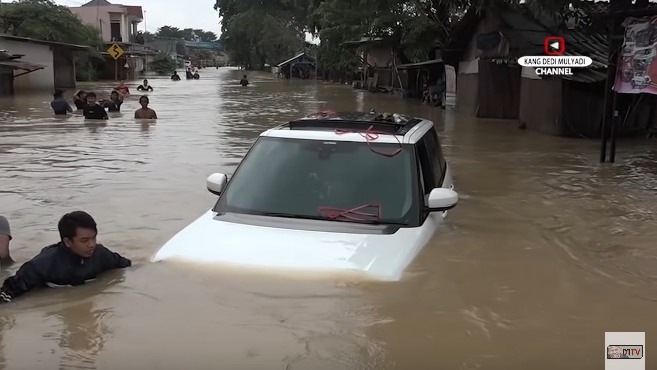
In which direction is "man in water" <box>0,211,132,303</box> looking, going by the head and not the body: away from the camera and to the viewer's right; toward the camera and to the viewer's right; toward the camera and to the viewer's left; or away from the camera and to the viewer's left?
toward the camera and to the viewer's right

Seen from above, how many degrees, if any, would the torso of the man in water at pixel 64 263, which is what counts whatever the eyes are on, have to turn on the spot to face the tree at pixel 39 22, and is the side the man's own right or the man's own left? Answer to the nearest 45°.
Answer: approximately 135° to the man's own left

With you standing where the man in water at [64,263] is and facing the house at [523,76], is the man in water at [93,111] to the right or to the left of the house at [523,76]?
left

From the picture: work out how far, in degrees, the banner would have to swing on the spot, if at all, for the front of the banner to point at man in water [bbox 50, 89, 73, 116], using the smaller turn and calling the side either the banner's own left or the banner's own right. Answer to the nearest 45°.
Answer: approximately 90° to the banner's own right

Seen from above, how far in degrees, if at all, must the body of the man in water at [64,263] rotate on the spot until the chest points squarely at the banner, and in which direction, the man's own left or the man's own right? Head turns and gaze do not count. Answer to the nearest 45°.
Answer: approximately 45° to the man's own left

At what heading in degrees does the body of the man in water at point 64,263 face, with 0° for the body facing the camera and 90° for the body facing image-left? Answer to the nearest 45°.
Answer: approximately 315°

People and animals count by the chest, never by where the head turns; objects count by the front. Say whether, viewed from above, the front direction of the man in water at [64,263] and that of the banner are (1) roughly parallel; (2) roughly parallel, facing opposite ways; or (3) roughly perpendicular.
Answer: roughly perpendicular

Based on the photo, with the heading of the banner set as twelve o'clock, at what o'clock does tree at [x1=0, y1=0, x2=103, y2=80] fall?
The tree is roughly at 4 o'clock from the banner.

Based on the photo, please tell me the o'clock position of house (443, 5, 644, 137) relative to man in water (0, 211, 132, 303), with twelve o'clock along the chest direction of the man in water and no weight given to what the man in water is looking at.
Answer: The house is roughly at 9 o'clock from the man in water.

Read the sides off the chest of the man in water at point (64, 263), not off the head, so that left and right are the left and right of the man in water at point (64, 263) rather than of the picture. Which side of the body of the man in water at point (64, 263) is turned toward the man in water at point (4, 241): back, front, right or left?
back

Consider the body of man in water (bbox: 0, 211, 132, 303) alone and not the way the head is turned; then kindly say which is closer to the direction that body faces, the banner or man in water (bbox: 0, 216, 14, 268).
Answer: the banner
